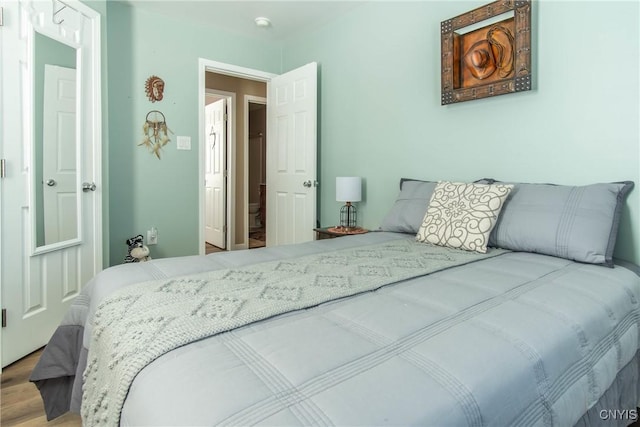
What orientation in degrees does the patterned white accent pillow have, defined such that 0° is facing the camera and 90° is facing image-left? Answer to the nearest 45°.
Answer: approximately 45°

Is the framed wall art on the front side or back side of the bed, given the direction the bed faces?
on the back side

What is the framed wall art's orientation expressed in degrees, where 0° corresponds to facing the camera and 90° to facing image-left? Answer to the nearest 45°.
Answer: approximately 45°

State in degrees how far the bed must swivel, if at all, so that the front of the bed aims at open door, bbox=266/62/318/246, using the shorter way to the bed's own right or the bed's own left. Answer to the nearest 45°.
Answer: approximately 135° to the bed's own right

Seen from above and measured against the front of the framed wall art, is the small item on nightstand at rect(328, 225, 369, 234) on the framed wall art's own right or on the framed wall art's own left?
on the framed wall art's own right

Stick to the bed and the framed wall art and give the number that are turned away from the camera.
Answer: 0

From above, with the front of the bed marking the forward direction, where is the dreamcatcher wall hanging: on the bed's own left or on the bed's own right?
on the bed's own right

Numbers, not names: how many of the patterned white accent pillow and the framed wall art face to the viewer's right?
0
